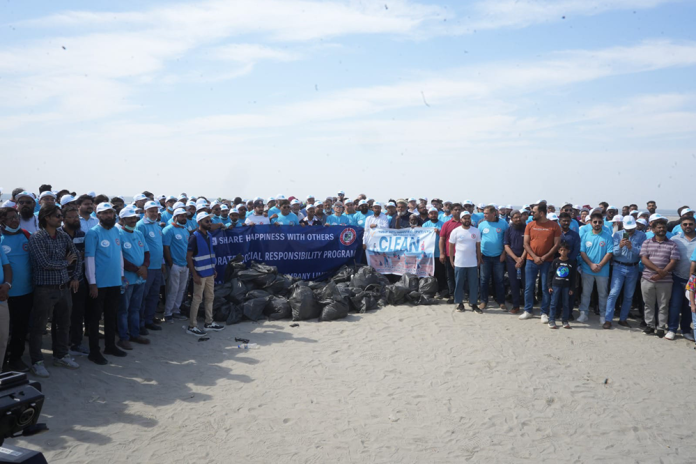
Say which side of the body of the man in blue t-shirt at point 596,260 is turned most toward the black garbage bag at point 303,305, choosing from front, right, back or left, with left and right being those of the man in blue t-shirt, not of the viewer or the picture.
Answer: right

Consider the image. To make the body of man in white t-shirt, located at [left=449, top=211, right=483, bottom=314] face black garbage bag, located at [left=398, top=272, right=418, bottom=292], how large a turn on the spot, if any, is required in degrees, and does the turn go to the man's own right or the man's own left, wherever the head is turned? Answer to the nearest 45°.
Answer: approximately 135° to the man's own right

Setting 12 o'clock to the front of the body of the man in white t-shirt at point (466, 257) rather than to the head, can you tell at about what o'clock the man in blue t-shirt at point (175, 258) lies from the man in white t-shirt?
The man in blue t-shirt is roughly at 2 o'clock from the man in white t-shirt.

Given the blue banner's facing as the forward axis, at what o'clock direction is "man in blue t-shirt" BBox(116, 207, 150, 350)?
The man in blue t-shirt is roughly at 1 o'clock from the blue banner.
